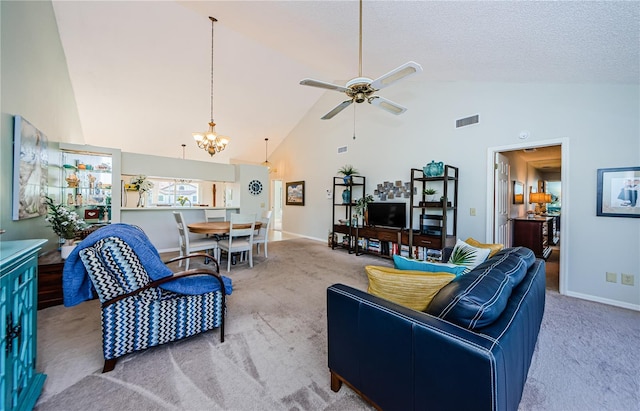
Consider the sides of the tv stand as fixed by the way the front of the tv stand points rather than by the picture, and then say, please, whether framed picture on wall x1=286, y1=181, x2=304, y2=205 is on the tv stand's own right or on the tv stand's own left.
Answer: on the tv stand's own right

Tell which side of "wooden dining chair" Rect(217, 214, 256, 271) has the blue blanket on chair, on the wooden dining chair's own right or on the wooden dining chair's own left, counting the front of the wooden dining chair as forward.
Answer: on the wooden dining chair's own left

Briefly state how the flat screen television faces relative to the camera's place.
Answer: facing the viewer and to the left of the viewer

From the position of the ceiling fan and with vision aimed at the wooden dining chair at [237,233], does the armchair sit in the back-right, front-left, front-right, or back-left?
front-left

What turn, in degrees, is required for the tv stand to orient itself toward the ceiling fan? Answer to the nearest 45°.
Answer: approximately 45° to its left

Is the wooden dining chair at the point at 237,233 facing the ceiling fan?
no

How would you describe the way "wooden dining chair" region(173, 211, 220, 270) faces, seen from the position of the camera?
facing to the right of the viewer

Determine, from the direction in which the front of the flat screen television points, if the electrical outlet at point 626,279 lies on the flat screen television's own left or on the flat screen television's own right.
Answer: on the flat screen television's own left

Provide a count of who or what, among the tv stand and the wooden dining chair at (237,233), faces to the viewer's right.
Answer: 0

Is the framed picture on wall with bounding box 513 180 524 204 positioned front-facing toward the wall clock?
no

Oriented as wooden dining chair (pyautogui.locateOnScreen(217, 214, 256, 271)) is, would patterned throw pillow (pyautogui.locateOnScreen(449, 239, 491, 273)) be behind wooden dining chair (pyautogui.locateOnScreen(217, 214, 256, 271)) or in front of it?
behind

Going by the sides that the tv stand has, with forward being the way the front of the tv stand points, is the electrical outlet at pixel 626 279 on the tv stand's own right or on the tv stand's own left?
on the tv stand's own left

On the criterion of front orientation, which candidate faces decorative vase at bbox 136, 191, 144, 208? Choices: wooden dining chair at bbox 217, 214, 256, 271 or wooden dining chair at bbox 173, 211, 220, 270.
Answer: wooden dining chair at bbox 217, 214, 256, 271

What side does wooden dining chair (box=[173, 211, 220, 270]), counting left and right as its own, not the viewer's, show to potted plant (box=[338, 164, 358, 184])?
front

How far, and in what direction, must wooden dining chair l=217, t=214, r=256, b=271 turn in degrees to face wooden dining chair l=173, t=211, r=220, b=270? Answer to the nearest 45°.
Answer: approximately 45° to its left

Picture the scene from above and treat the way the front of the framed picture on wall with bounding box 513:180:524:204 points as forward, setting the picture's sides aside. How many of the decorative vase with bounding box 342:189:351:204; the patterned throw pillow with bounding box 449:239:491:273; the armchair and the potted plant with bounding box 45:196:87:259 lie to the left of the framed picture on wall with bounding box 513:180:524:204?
0
